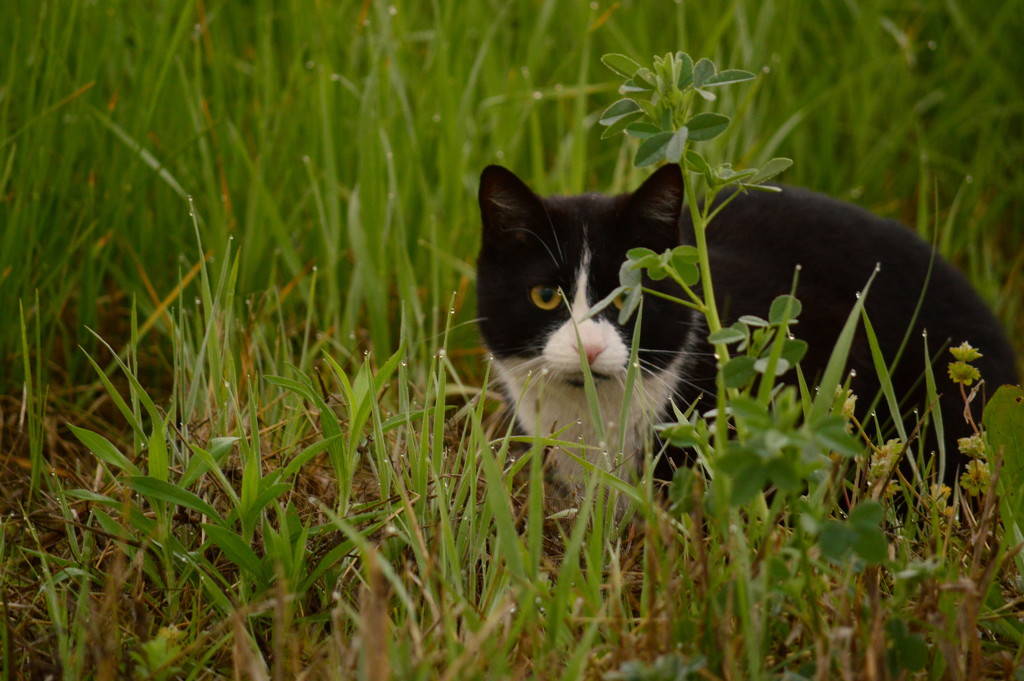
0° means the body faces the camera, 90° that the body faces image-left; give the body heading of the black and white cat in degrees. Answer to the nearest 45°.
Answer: approximately 45°
